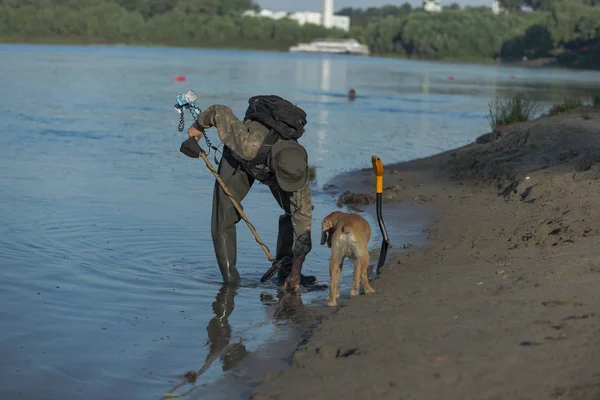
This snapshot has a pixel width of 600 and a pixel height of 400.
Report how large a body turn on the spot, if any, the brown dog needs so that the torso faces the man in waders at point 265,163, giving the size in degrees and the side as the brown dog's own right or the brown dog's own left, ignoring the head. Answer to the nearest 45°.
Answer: approximately 45° to the brown dog's own left

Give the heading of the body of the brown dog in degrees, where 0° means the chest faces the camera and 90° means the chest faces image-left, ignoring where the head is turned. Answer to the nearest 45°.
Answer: approximately 180°

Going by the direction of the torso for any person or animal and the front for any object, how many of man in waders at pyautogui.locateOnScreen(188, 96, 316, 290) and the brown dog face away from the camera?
1

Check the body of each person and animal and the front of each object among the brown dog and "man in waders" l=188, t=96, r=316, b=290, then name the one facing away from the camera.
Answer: the brown dog
